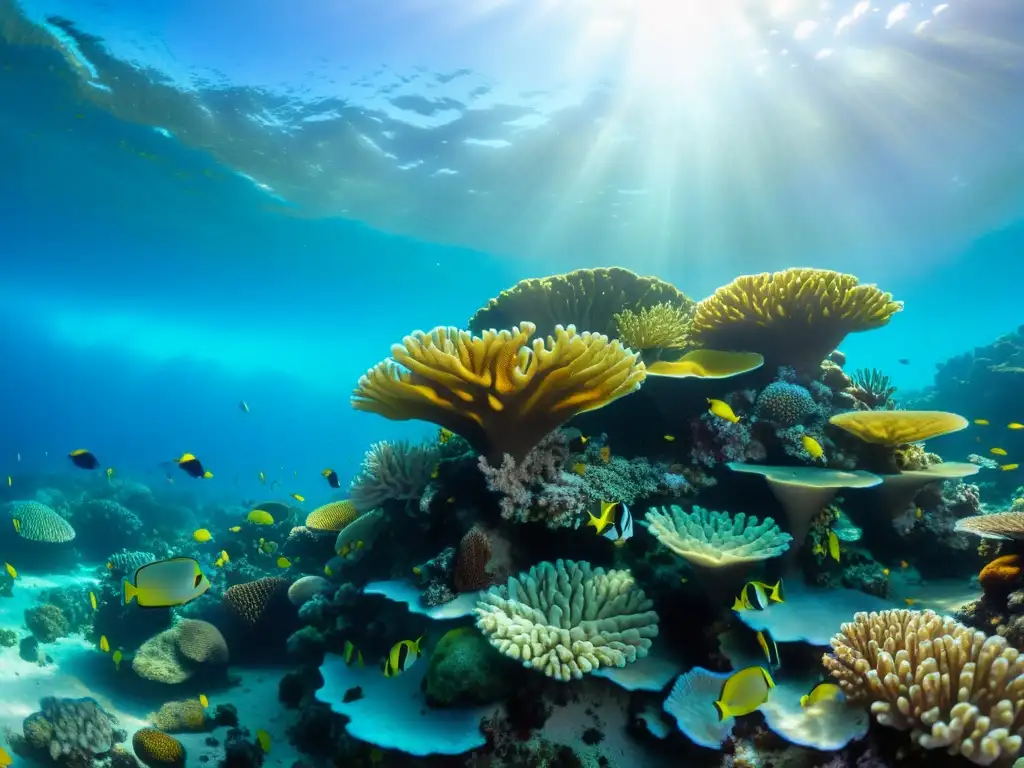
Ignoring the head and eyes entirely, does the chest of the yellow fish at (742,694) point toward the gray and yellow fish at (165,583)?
no

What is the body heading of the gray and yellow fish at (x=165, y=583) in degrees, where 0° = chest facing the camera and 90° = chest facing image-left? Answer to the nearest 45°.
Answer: approximately 270°

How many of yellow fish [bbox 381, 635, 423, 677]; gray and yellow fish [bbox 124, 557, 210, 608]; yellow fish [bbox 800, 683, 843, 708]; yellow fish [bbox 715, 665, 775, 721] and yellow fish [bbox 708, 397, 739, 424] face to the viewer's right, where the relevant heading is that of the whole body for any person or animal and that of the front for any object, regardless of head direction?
3

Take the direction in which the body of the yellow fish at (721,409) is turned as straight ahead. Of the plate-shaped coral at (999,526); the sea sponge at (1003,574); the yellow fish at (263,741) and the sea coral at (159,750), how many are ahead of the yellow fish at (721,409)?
2

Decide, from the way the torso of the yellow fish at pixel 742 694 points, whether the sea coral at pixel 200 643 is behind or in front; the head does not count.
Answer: behind

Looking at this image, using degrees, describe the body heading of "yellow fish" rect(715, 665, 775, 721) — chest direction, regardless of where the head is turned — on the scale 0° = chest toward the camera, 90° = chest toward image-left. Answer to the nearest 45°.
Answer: approximately 270°

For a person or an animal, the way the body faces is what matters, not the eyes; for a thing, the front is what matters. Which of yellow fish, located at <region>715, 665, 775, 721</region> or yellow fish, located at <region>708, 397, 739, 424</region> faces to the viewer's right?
yellow fish, located at <region>715, 665, 775, 721</region>
